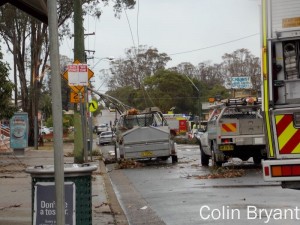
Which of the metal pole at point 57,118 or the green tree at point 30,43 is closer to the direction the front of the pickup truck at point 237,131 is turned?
the green tree

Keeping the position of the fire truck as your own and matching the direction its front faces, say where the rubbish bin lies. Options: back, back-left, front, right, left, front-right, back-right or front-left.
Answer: back-left

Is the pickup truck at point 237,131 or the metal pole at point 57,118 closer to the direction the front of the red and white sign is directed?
the metal pole

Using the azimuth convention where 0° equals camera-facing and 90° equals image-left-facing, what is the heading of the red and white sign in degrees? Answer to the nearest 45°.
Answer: approximately 0°

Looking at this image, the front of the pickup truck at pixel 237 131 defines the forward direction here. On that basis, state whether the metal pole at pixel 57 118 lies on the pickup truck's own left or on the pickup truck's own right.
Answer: on the pickup truck's own left

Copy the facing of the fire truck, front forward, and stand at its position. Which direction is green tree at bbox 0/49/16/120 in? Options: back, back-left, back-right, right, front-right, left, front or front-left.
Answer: front-left

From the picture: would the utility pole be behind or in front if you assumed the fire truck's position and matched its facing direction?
in front

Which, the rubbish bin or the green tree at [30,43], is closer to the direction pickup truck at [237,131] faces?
the green tree

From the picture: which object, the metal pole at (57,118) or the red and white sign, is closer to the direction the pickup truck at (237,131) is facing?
the red and white sign

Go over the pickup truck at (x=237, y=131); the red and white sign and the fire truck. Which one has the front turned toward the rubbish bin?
the red and white sign

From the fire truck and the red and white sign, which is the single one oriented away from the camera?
the fire truck

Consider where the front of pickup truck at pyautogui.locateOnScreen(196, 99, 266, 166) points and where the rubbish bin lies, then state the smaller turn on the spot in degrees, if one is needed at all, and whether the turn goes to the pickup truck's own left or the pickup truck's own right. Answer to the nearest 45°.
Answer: approximately 135° to the pickup truck's own left

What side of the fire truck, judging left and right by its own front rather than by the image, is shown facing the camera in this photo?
back
